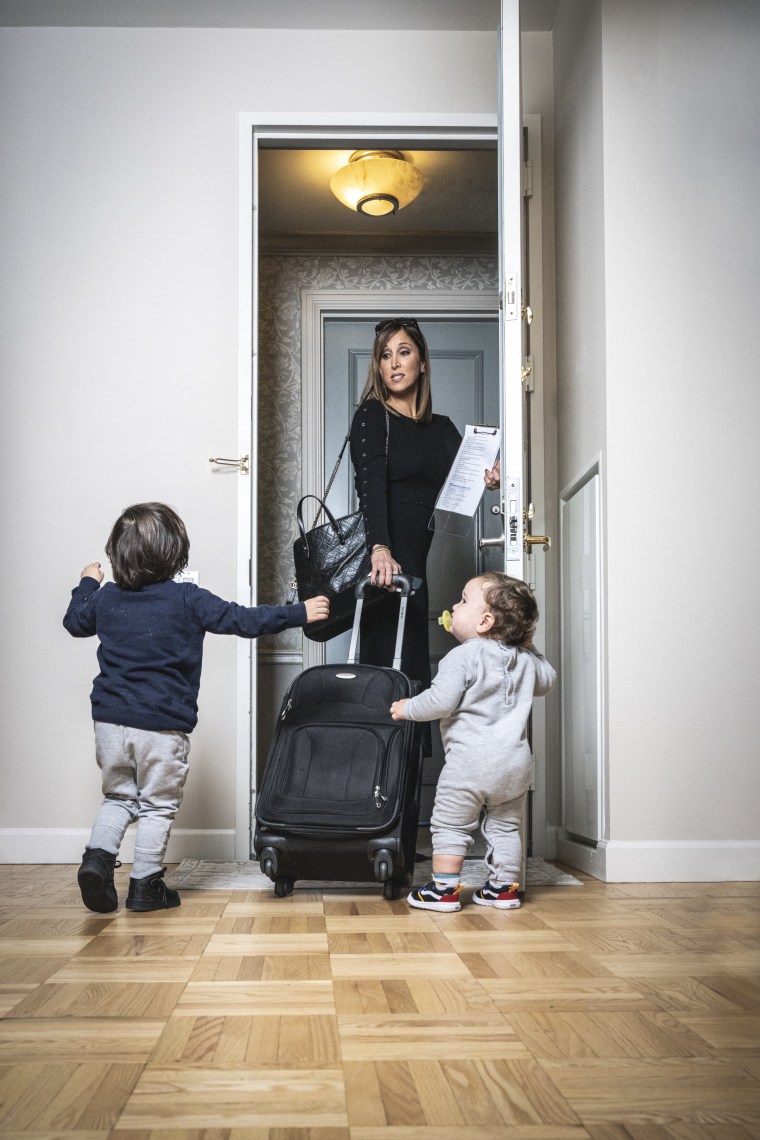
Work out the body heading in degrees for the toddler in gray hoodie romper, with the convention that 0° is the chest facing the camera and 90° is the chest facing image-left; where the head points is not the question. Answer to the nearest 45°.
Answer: approximately 135°

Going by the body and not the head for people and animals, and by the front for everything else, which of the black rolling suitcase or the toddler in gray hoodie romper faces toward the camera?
the black rolling suitcase

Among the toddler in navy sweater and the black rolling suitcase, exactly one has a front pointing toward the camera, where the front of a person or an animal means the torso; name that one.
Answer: the black rolling suitcase

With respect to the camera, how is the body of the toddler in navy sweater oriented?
away from the camera

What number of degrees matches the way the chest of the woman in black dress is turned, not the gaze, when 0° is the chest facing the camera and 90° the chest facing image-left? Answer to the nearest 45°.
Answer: approximately 315°

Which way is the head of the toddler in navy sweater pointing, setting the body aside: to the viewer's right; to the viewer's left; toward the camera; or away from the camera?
away from the camera

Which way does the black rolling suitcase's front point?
toward the camera

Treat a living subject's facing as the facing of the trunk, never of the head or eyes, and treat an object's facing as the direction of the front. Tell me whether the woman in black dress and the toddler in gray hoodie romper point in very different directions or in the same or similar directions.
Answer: very different directions

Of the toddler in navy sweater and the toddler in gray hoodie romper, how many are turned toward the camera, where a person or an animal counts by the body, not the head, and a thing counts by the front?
0

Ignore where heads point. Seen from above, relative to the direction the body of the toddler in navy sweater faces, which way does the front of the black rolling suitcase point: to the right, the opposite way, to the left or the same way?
the opposite way

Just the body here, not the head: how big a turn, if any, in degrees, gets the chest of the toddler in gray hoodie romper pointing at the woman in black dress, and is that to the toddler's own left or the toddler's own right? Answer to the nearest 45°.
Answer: approximately 45° to the toddler's own right
